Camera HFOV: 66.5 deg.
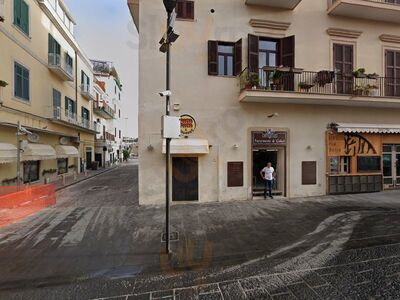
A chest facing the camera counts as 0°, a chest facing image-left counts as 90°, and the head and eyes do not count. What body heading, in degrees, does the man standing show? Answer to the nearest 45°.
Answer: approximately 0°

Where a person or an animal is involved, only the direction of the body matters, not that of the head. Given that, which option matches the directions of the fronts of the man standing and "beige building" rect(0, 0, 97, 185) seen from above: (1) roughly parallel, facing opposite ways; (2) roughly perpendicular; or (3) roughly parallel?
roughly perpendicular

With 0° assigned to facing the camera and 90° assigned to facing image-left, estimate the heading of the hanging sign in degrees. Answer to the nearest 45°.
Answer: approximately 0°

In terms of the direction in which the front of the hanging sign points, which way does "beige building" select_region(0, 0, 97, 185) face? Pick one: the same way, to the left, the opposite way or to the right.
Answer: to the left

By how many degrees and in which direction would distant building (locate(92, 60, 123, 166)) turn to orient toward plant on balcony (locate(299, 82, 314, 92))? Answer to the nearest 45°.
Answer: approximately 45° to its right

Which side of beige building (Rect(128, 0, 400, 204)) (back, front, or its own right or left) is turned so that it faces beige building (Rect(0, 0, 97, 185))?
right

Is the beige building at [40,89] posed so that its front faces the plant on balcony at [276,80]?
yes

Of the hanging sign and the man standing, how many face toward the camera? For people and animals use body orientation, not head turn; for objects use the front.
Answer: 2

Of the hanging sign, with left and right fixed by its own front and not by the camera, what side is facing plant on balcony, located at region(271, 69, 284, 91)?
left

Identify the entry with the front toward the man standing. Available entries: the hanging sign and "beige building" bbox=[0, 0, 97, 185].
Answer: the beige building
